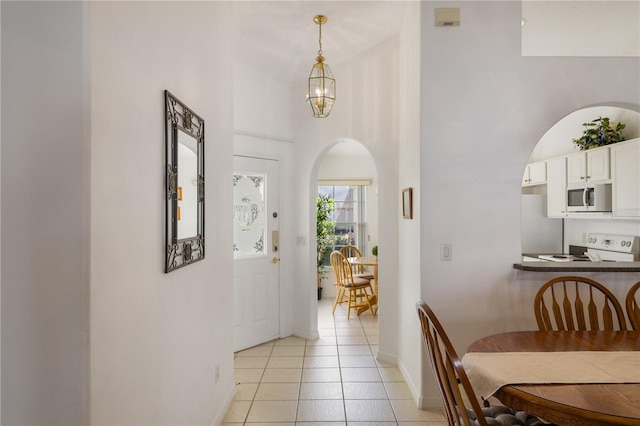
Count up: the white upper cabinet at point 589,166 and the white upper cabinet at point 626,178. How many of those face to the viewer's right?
0

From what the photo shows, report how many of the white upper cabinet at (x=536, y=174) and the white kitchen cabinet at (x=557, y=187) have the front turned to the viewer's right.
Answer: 0

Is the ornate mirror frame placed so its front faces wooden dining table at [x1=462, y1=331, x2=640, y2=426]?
yes

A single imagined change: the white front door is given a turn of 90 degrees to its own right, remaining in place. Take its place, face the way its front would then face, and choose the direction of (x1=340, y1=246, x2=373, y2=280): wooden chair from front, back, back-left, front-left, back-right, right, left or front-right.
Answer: back

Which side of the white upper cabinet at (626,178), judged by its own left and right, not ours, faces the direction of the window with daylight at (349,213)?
right

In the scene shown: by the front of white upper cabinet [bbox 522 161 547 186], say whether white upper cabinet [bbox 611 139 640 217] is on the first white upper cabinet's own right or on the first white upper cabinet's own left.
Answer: on the first white upper cabinet's own left

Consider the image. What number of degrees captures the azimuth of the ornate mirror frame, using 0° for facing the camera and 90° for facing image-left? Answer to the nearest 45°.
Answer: approximately 315°

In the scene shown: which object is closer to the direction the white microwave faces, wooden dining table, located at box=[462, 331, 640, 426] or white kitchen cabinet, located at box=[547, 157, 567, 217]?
the wooden dining table

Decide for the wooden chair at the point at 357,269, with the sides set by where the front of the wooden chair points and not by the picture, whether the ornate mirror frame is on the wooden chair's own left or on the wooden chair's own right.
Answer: on the wooden chair's own right

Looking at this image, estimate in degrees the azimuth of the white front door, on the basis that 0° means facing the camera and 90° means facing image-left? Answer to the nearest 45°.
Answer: approximately 315°
